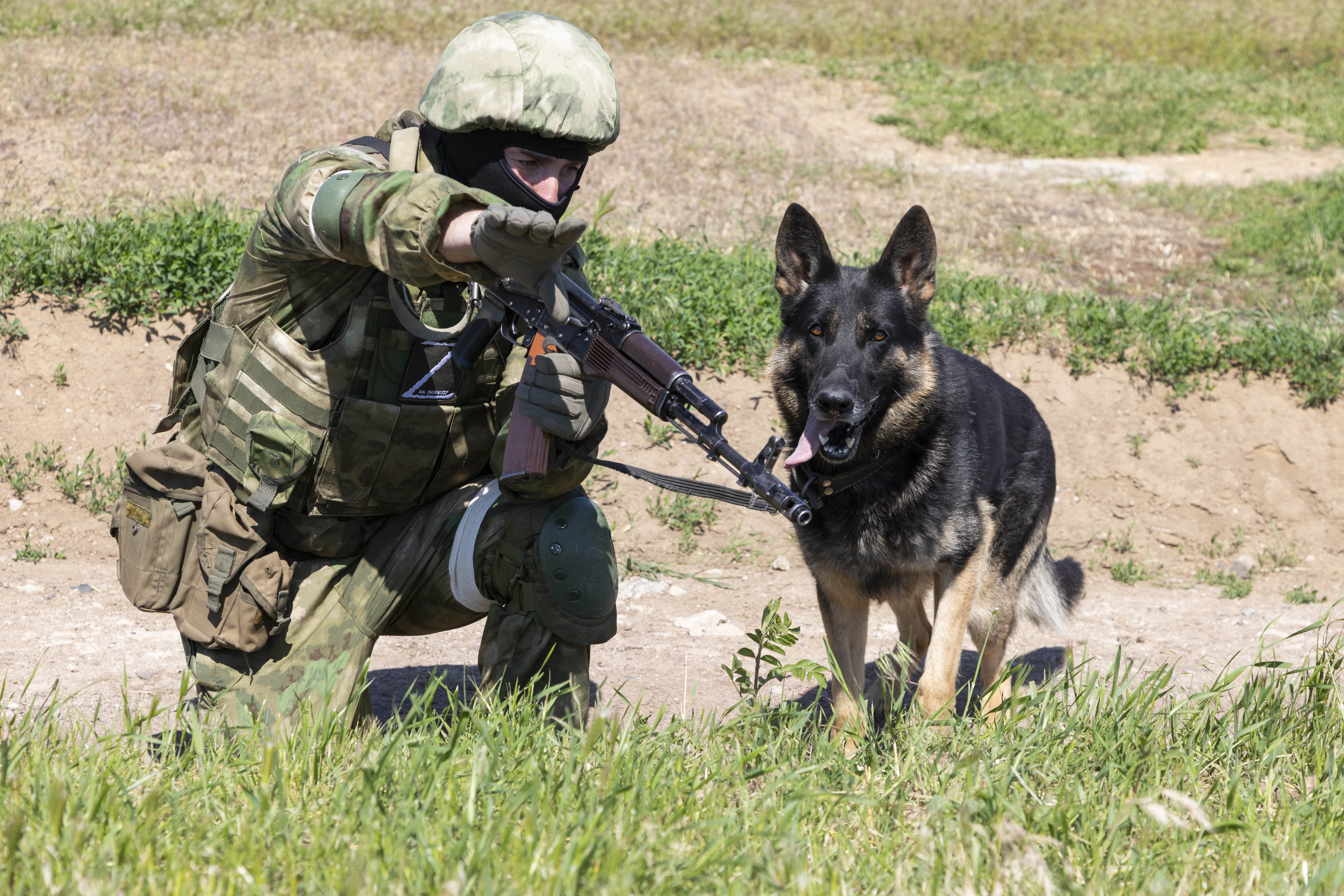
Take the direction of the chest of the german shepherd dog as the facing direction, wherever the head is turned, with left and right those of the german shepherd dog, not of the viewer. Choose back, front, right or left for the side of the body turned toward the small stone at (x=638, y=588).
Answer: right

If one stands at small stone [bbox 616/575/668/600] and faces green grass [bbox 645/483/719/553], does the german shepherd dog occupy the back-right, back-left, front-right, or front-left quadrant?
back-right

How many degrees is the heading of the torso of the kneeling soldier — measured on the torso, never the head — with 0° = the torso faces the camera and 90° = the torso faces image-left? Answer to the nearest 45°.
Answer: approximately 315°

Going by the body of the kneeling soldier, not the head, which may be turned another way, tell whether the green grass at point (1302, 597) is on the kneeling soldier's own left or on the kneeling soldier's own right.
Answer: on the kneeling soldier's own left

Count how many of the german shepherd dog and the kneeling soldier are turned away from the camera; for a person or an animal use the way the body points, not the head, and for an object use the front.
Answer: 0
